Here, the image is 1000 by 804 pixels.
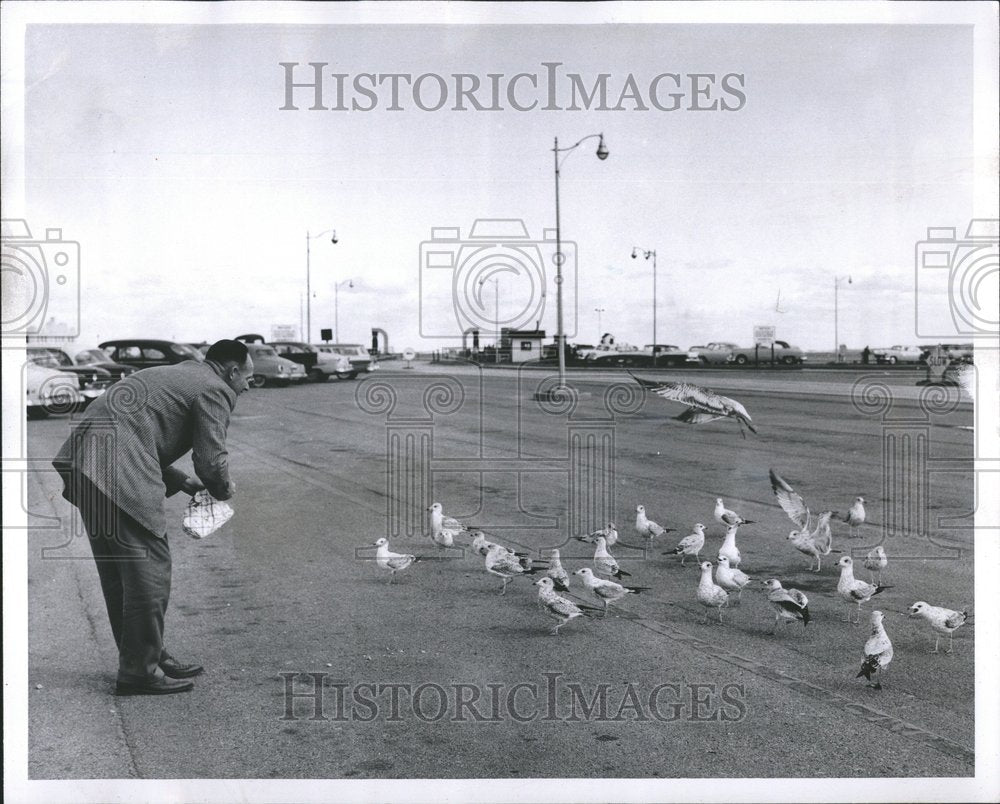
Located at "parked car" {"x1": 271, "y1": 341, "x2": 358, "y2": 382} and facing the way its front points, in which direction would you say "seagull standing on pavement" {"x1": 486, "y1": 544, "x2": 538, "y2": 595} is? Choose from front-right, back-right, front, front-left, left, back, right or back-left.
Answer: front-right

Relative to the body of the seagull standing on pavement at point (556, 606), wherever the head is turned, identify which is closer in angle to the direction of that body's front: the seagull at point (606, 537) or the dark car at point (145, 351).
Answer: the dark car

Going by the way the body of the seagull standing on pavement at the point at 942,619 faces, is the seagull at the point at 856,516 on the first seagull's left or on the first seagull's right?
on the first seagull's right

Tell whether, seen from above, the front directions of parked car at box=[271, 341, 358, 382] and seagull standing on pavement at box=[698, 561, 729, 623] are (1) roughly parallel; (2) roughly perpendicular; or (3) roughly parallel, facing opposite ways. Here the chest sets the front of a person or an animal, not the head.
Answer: roughly perpendicular

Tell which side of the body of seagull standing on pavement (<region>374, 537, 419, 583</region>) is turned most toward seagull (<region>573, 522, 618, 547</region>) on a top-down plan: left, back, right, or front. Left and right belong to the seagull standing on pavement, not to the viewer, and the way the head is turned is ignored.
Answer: back

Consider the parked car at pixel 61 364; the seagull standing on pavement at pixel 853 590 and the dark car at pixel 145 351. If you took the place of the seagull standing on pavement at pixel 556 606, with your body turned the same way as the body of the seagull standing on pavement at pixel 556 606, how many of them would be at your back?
1

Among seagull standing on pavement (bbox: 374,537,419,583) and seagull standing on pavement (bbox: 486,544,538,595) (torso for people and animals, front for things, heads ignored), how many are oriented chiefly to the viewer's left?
2

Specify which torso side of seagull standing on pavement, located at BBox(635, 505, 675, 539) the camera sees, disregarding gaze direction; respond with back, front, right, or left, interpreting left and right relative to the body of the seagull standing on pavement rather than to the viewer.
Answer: left

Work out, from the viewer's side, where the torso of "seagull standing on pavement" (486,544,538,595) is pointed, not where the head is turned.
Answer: to the viewer's left
